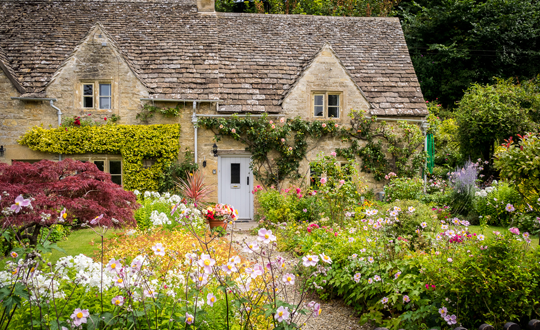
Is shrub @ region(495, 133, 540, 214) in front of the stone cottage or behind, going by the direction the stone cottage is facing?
in front

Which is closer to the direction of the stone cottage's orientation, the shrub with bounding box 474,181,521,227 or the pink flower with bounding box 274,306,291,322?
the pink flower

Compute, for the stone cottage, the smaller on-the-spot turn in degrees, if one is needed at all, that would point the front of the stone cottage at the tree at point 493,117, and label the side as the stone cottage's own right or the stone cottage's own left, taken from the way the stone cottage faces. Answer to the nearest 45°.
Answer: approximately 90° to the stone cottage's own left

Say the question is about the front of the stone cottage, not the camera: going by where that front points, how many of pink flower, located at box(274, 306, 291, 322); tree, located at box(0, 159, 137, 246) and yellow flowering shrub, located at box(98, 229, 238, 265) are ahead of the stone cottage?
3

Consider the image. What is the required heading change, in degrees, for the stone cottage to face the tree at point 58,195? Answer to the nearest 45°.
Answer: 0° — it already faces it

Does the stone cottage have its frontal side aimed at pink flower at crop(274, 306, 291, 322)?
yes

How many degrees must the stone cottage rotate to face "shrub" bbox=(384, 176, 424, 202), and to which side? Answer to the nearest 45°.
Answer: approximately 45° to its left

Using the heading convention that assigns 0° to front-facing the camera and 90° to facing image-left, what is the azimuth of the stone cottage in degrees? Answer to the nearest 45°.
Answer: approximately 0°

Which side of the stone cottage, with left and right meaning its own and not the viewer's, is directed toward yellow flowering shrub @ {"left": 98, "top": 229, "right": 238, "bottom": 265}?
front

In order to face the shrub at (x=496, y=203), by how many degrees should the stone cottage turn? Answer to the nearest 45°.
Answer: approximately 45° to its left
